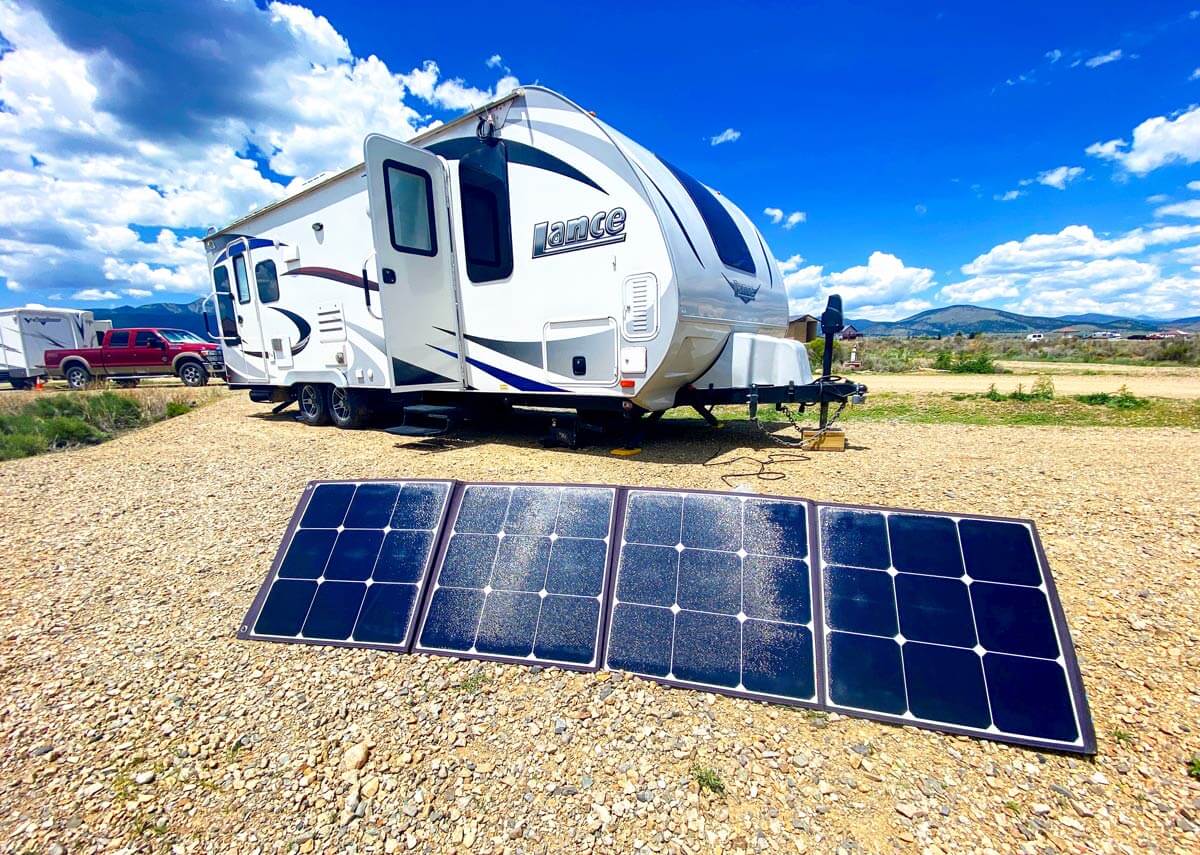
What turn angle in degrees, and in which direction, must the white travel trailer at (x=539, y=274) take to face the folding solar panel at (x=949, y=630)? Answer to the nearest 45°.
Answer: approximately 45° to its right

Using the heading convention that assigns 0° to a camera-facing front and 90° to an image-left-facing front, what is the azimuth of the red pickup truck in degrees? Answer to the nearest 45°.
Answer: approximately 315°

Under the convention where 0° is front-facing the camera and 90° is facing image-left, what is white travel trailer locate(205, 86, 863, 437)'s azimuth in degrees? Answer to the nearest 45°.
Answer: approximately 315°

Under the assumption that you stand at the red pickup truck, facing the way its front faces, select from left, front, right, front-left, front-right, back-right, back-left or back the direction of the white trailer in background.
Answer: back

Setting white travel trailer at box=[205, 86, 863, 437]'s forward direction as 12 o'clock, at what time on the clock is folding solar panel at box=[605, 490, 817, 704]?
The folding solar panel is roughly at 1 o'clock from the white travel trailer.

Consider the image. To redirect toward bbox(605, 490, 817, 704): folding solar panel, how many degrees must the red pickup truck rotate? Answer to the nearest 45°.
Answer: approximately 45° to its right

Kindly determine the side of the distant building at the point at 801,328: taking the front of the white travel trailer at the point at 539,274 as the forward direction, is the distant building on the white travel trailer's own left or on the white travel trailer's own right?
on the white travel trailer's own left

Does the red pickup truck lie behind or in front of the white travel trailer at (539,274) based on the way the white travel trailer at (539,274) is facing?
behind

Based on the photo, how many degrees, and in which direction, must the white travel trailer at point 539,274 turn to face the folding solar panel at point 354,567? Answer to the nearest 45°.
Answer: approximately 45° to its right

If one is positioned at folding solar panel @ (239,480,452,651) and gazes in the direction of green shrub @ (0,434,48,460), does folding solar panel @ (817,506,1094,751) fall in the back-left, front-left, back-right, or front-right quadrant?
back-right

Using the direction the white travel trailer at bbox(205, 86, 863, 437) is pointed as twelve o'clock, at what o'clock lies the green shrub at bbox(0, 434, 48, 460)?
The green shrub is roughly at 5 o'clock from the white travel trailer.
